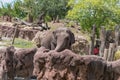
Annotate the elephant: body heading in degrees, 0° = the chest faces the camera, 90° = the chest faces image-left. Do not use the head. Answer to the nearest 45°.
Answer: approximately 315°

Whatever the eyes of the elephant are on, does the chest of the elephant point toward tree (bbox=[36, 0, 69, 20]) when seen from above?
no
